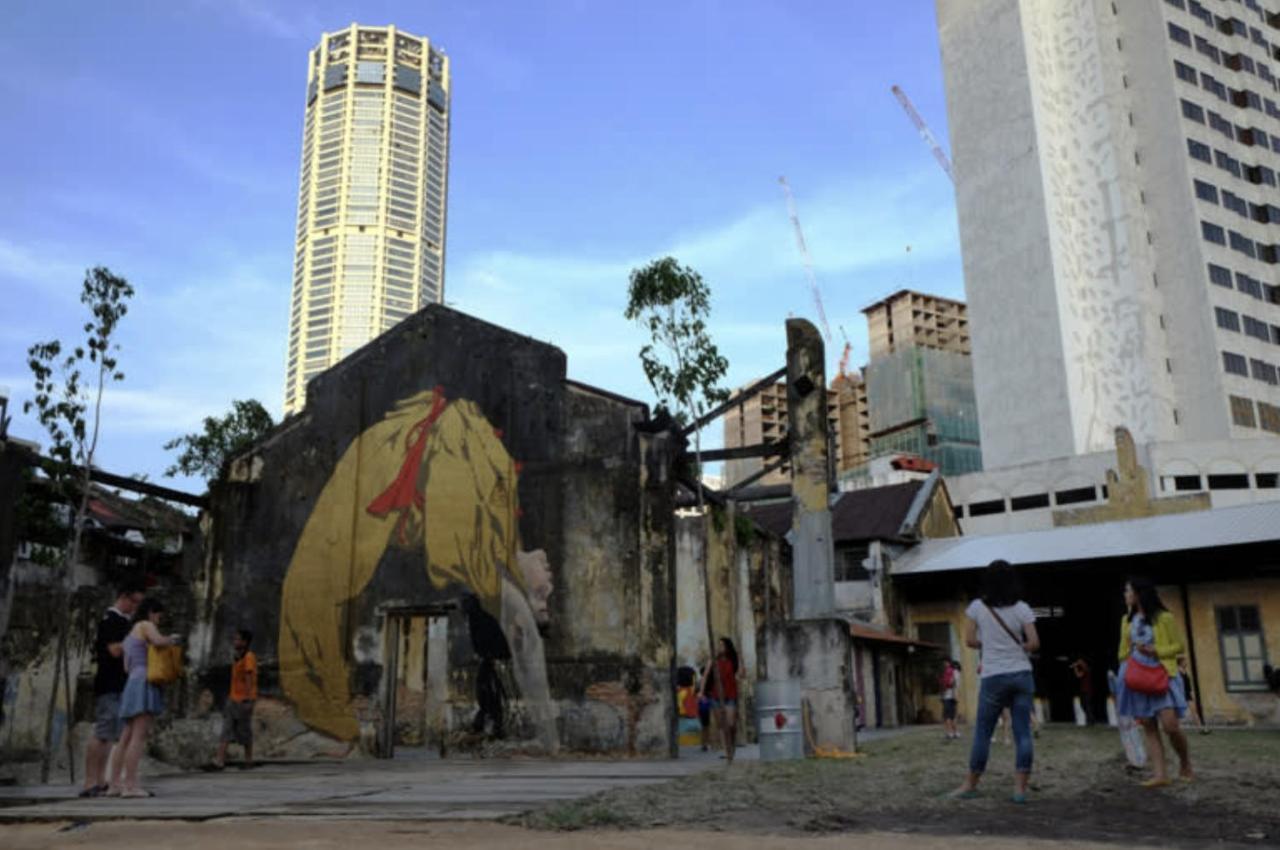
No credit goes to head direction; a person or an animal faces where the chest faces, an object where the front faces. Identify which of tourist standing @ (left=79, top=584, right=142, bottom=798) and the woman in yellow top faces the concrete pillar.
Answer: the tourist standing

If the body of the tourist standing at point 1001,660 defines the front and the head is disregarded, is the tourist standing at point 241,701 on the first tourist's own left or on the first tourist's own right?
on the first tourist's own left

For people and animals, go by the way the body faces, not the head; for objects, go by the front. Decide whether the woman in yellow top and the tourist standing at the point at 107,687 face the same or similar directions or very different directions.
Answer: very different directions

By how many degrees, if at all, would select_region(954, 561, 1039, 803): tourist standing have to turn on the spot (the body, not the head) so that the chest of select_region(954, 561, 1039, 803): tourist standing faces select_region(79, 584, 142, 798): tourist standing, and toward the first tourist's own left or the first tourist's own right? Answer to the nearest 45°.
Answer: approximately 90° to the first tourist's own left

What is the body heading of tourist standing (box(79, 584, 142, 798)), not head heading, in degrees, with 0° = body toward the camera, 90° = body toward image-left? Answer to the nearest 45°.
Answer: approximately 270°

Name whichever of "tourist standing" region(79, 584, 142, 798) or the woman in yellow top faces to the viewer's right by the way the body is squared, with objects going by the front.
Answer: the tourist standing

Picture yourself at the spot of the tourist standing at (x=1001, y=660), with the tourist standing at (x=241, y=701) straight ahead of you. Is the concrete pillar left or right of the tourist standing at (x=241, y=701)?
right

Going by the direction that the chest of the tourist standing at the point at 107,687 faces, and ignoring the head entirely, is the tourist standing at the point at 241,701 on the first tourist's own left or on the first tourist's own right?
on the first tourist's own left

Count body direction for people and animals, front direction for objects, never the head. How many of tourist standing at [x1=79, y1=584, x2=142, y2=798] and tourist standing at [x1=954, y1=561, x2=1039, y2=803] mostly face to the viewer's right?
1

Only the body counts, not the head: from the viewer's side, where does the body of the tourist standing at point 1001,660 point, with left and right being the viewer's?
facing away from the viewer

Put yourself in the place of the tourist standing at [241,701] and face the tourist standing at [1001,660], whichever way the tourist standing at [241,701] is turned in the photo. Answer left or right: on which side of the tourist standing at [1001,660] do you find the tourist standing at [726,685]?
left
